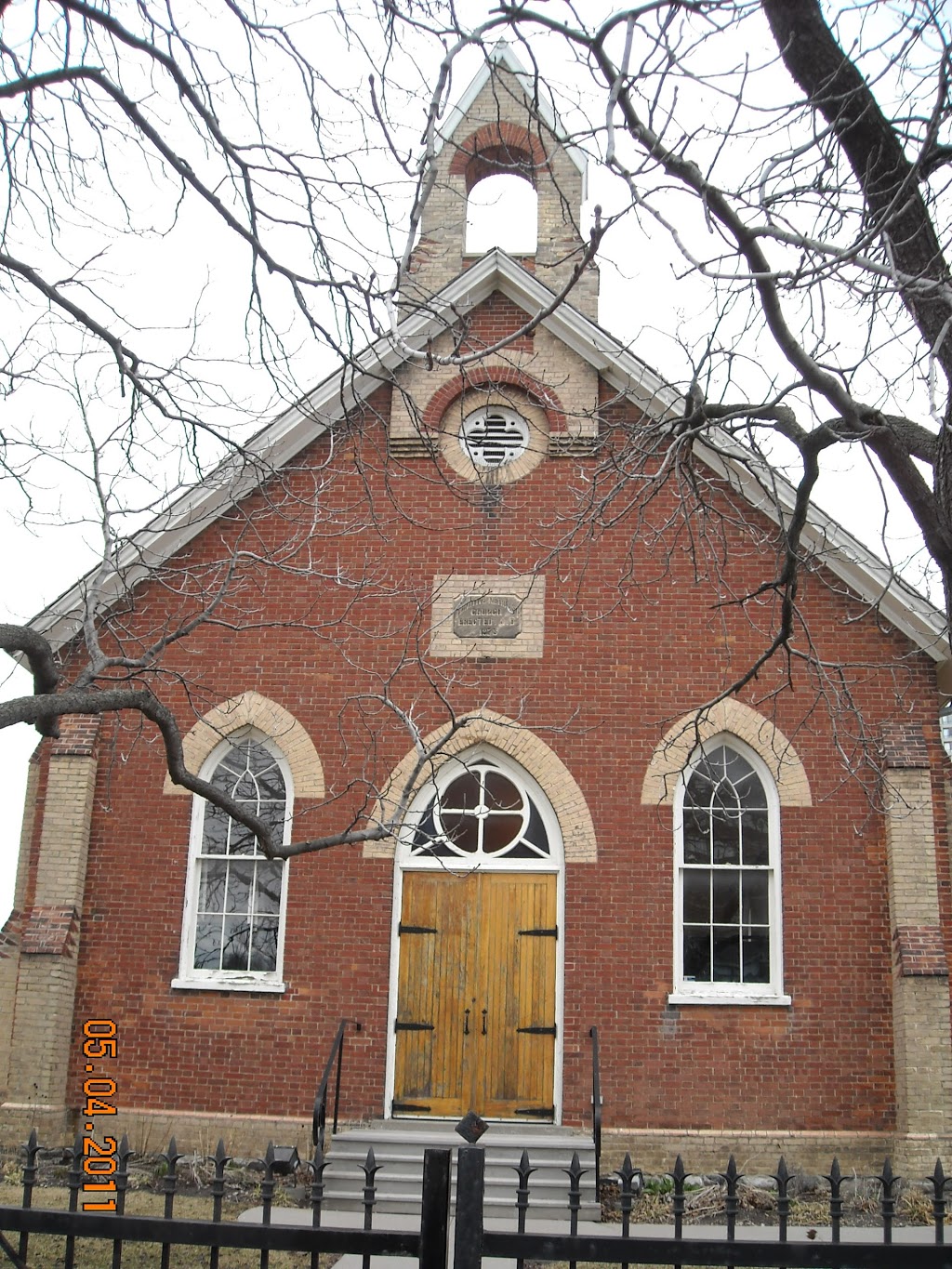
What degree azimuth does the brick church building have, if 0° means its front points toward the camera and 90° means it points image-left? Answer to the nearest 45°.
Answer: approximately 0°
